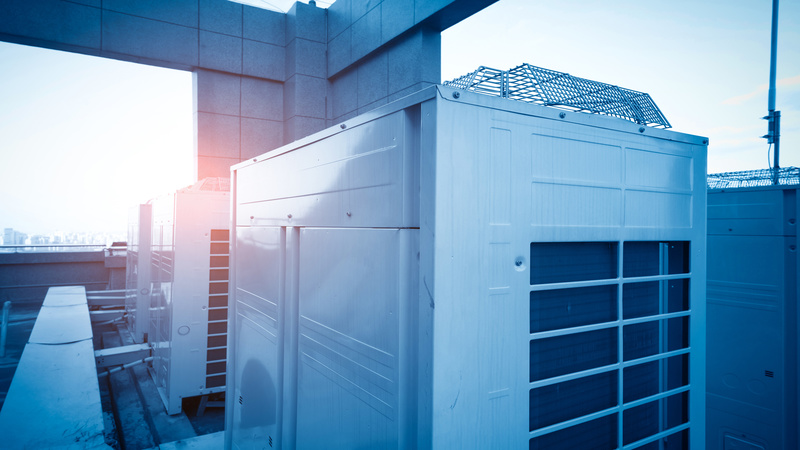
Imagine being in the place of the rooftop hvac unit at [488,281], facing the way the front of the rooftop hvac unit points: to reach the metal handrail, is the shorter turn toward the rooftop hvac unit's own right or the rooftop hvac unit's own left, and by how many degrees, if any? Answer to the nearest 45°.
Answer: approximately 90° to the rooftop hvac unit's own right

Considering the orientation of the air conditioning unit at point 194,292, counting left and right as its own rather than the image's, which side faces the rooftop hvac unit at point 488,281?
left

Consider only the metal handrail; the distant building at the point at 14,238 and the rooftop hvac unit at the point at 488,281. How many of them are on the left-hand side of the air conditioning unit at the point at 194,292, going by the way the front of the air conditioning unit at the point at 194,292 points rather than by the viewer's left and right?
1

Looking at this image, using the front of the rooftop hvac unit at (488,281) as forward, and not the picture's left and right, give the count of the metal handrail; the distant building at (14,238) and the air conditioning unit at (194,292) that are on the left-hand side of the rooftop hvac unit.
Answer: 0

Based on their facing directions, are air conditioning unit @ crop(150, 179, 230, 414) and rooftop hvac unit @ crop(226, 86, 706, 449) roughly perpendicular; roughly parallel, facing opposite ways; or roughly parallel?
roughly parallel

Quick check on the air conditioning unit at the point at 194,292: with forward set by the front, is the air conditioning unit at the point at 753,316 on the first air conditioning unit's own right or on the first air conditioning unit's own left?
on the first air conditioning unit's own left

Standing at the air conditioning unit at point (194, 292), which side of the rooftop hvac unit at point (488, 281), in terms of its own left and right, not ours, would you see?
right

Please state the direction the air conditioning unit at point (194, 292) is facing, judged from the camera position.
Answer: facing to the left of the viewer

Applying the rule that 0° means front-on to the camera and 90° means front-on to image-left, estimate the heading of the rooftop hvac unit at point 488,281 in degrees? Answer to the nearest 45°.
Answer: approximately 45°

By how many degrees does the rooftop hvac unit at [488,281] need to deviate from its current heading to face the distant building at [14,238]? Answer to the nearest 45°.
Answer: approximately 90° to its right

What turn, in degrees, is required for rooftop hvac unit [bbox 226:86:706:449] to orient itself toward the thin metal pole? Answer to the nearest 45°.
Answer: approximately 180°

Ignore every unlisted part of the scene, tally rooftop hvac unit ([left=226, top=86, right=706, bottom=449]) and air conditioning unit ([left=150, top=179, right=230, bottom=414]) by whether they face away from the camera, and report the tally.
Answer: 0
